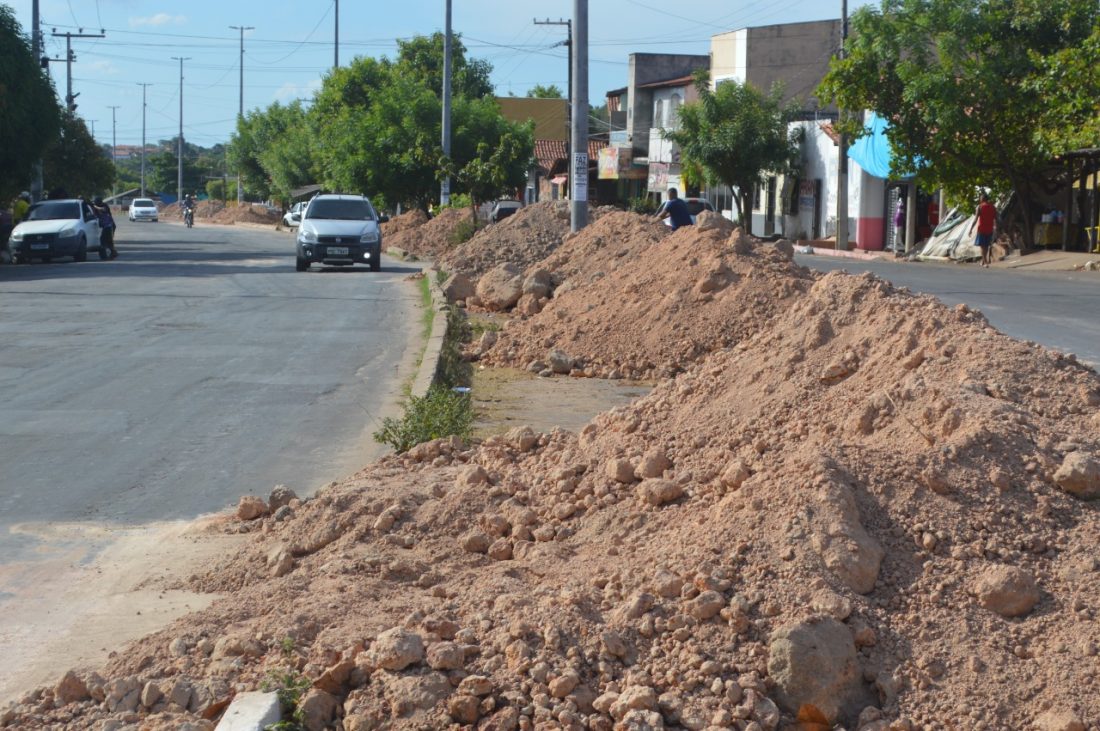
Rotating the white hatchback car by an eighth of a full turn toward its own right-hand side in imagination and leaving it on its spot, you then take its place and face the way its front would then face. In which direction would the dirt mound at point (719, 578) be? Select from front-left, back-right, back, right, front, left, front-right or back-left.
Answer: left

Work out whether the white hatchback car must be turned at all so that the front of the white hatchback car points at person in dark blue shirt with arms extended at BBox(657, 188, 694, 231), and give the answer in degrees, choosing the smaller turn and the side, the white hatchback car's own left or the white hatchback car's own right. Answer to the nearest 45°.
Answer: approximately 90° to the white hatchback car's own left

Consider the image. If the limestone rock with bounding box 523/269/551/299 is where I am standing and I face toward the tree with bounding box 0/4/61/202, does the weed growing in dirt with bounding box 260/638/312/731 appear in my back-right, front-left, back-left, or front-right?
back-left

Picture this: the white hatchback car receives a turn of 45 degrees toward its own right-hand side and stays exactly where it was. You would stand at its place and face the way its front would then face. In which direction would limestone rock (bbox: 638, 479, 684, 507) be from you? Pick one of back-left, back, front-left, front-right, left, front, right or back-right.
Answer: left

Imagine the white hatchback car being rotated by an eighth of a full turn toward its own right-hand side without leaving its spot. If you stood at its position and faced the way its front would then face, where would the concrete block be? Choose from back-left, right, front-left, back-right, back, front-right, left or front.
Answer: left

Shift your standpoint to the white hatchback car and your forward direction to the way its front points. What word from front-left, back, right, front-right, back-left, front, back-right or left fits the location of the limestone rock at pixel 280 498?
front-left
